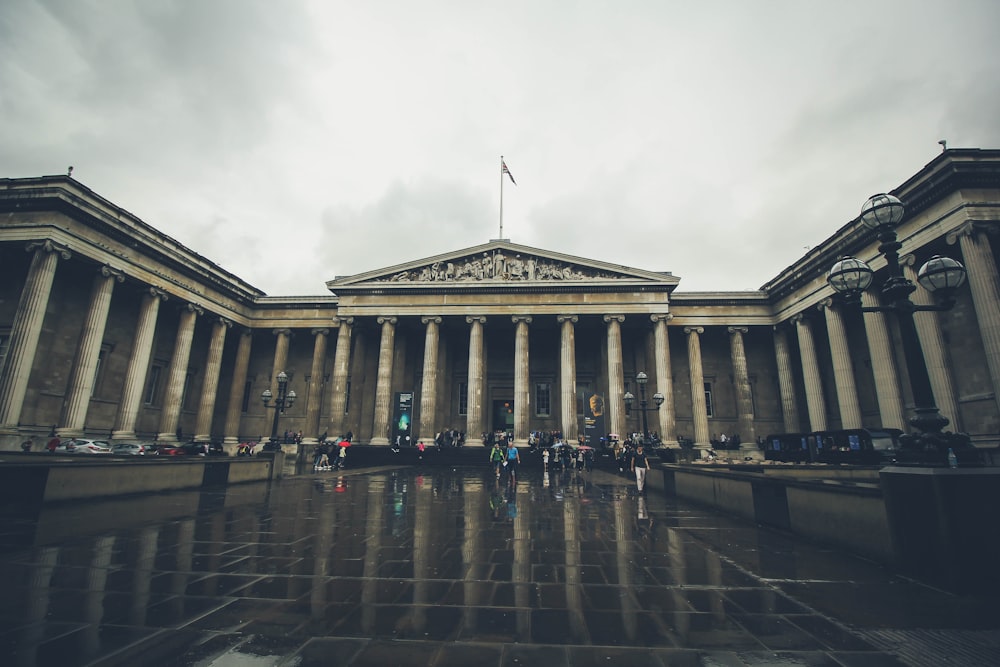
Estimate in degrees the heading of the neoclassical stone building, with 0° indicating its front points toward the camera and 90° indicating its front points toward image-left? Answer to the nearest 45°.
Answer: approximately 0°

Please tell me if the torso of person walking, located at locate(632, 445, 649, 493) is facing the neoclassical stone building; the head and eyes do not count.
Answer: no

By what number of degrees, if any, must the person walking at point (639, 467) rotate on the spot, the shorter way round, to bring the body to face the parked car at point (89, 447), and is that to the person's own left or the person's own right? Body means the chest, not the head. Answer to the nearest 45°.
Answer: approximately 90° to the person's own right

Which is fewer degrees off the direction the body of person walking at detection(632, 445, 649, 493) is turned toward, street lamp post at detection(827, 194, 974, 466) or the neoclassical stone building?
the street lamp post

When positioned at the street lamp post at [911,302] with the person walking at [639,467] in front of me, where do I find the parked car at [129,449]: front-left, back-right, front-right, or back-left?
front-left

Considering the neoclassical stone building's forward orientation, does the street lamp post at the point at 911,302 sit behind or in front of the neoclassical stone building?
in front

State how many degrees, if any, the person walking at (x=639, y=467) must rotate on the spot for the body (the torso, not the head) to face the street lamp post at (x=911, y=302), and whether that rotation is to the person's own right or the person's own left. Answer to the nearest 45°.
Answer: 0° — they already face it

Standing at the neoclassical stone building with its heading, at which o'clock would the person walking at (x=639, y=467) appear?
The person walking is roughly at 11 o'clock from the neoclassical stone building.

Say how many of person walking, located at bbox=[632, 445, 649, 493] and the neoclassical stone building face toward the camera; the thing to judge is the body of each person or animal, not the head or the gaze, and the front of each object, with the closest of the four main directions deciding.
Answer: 2

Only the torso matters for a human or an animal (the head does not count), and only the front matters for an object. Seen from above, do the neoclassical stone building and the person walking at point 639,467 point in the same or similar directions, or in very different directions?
same or similar directions

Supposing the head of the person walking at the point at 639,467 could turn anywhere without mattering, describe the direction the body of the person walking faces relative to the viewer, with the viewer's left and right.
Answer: facing the viewer

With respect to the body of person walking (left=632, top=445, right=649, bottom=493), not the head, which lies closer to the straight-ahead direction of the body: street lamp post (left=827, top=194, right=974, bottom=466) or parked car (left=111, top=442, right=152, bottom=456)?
the street lamp post

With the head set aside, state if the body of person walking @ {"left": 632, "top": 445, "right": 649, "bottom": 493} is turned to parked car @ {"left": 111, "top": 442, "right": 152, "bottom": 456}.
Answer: no
